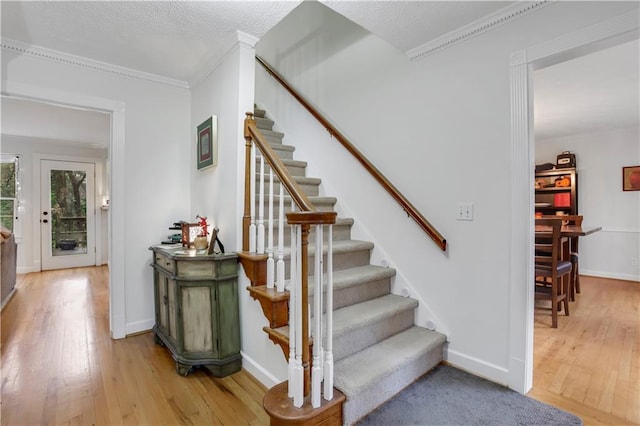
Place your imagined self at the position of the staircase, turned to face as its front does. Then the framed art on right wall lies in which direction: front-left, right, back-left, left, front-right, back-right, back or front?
left

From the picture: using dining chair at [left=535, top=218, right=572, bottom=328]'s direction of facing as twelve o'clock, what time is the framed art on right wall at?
The framed art on right wall is roughly at 11 o'clock from the dining chair.

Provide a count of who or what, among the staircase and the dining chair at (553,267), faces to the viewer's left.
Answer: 0

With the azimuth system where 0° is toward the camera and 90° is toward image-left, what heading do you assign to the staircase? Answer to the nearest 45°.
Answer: approximately 315°

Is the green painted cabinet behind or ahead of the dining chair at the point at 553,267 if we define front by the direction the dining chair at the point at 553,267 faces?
behind

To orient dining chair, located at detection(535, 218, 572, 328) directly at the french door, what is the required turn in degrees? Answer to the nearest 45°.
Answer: approximately 135° to its left

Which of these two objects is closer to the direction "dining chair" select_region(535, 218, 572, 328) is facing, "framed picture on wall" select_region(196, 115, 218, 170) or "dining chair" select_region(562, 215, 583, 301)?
the dining chair

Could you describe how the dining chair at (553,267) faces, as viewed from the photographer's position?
facing away from the viewer and to the right of the viewer

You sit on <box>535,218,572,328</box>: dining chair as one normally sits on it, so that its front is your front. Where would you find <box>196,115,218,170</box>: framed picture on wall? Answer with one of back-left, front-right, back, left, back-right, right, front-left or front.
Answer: back

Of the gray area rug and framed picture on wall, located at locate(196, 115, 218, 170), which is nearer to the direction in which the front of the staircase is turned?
the gray area rug

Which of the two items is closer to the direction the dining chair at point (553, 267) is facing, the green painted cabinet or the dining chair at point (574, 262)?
the dining chair

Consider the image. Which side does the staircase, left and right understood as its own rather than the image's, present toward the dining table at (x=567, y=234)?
left
